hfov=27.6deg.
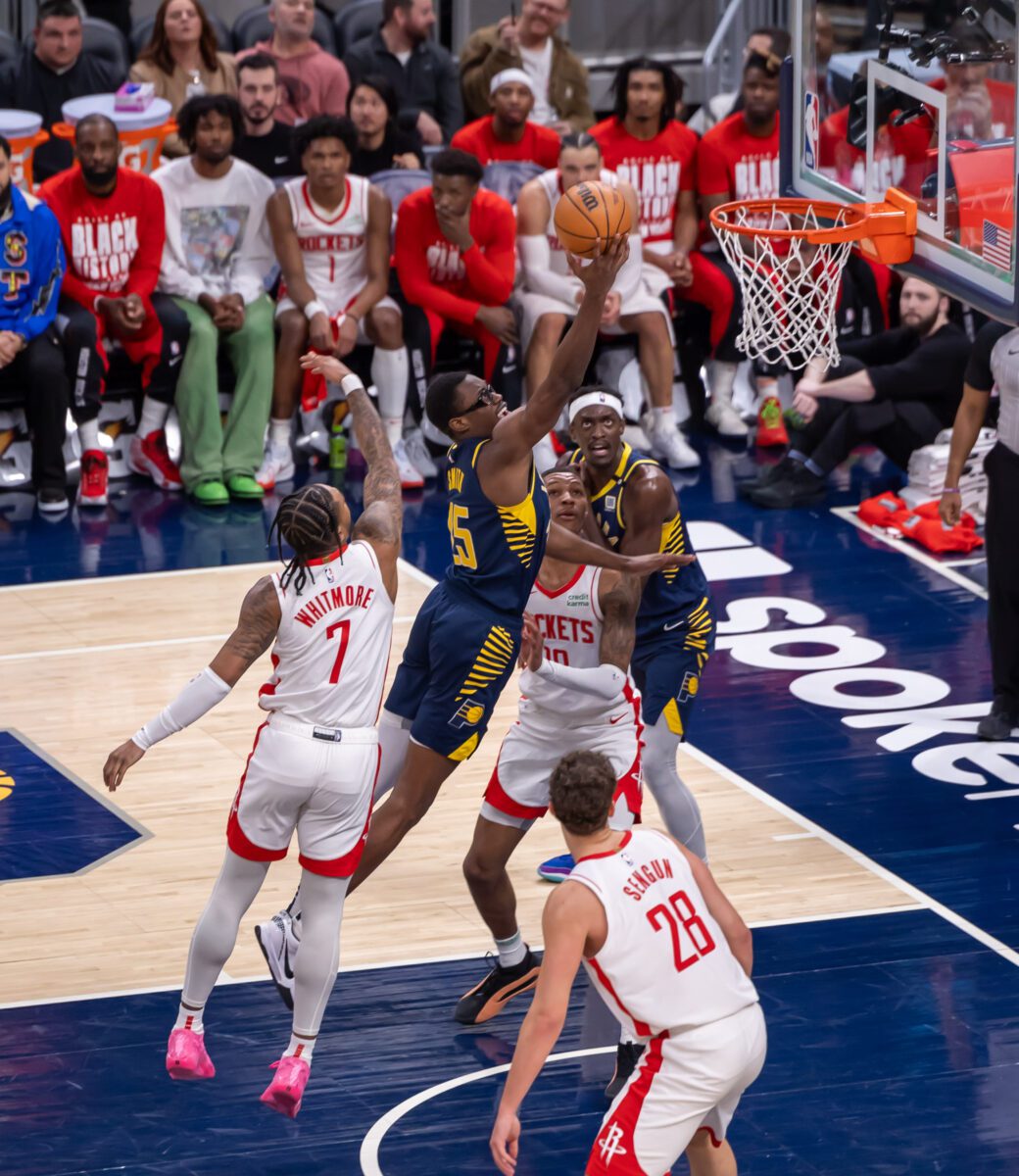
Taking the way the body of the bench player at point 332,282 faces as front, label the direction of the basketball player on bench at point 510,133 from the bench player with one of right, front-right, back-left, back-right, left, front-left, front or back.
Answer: back-left

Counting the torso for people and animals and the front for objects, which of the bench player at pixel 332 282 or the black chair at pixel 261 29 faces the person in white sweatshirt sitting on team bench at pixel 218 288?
the black chair

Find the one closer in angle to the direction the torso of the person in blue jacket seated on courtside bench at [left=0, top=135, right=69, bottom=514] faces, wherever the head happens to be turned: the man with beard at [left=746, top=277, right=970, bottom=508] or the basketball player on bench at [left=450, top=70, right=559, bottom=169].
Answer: the man with beard

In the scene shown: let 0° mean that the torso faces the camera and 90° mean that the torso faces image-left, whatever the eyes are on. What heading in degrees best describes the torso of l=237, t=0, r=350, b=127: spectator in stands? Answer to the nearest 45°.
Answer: approximately 0°

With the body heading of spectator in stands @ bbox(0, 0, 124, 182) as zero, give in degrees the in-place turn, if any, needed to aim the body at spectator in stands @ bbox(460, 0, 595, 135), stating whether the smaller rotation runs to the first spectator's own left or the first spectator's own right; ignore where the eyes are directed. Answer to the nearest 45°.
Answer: approximately 90° to the first spectator's own left

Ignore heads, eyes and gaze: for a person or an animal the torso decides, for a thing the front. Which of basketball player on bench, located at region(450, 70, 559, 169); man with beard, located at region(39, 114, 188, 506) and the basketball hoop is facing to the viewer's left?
the basketball hoop

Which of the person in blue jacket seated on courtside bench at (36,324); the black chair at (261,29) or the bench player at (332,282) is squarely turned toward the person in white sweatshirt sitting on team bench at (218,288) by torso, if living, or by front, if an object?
the black chair
